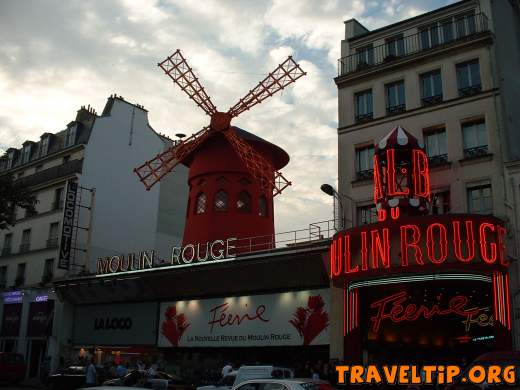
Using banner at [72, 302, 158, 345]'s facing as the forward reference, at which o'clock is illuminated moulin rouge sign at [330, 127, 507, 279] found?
The illuminated moulin rouge sign is roughly at 9 o'clock from the banner.

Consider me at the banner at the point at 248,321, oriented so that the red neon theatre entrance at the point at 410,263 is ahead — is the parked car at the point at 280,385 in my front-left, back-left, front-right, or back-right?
front-right

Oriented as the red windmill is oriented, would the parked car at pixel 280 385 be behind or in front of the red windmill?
in front

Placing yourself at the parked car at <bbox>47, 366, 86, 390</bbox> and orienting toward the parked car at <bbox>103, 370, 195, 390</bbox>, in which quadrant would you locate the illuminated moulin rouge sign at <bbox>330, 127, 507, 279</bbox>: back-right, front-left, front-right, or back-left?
front-left

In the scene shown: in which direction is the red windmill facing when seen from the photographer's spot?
facing the viewer

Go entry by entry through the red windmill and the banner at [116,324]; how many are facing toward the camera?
2

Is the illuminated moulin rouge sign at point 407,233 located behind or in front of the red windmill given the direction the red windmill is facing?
in front

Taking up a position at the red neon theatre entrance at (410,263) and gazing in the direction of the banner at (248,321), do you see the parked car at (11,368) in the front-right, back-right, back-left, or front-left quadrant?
front-left
